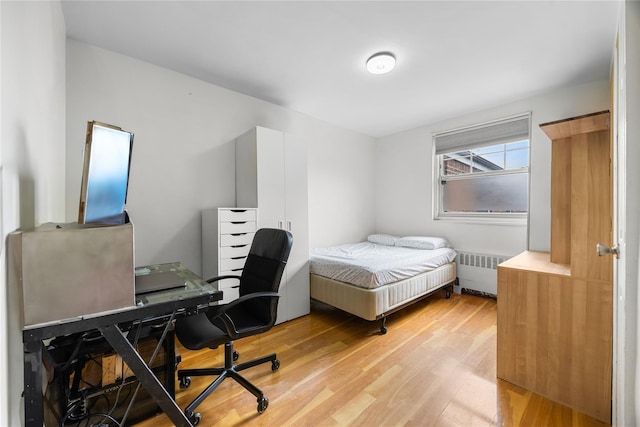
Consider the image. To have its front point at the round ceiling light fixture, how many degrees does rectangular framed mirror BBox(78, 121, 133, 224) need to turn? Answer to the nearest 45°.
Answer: approximately 45° to its left

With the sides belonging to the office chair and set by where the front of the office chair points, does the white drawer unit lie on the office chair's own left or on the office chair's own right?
on the office chair's own right

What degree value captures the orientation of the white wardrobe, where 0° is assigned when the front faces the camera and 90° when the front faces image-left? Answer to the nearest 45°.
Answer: approximately 315°

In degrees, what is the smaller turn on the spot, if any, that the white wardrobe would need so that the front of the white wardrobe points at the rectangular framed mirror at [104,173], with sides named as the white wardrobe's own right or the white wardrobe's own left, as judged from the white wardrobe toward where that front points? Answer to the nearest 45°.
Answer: approximately 90° to the white wardrobe's own right

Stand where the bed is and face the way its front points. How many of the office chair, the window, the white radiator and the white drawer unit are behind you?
2

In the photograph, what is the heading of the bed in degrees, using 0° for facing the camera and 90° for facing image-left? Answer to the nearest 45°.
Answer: approximately 45°

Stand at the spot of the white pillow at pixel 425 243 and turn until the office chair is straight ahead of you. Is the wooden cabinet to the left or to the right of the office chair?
left

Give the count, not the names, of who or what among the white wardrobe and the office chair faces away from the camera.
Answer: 0
